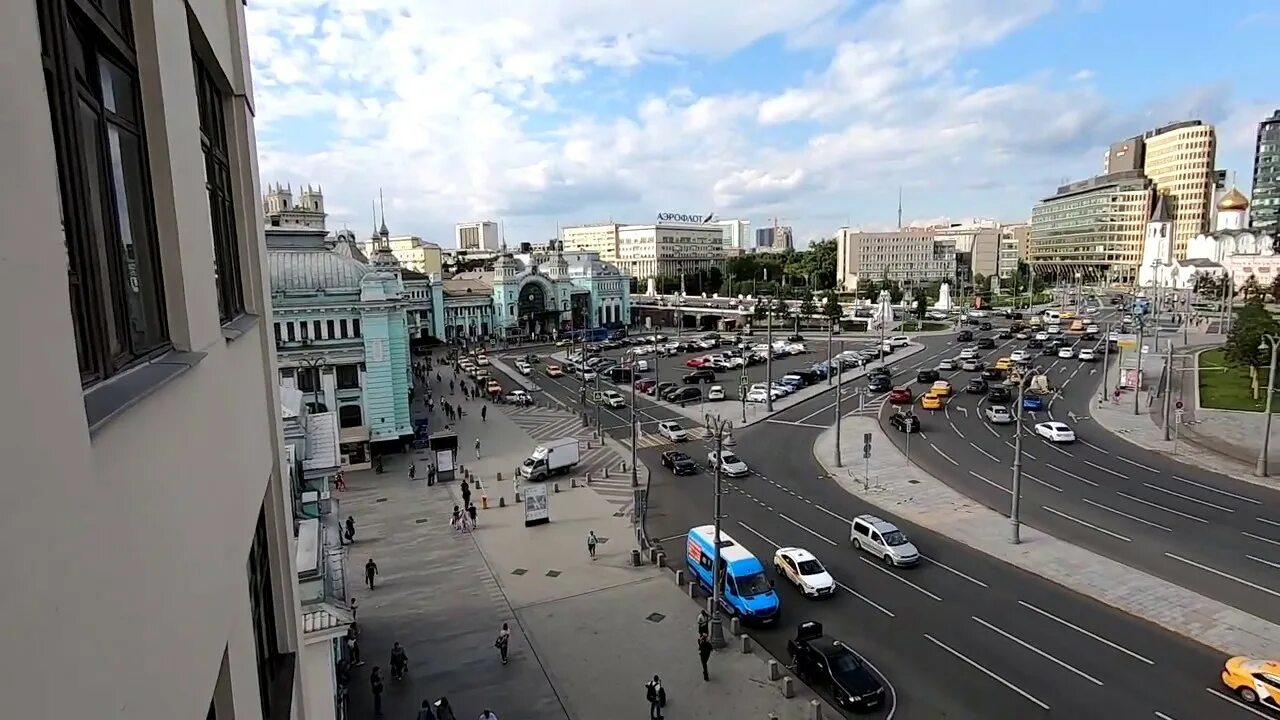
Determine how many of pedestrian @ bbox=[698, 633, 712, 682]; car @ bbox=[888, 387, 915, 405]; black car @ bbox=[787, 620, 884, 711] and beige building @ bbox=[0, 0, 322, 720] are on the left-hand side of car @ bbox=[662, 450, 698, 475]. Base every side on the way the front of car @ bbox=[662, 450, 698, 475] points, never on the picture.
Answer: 1

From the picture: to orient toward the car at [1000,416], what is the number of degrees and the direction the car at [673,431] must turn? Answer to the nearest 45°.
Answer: approximately 45° to its left

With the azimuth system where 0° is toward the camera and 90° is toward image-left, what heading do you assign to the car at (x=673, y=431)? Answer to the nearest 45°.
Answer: approximately 315°

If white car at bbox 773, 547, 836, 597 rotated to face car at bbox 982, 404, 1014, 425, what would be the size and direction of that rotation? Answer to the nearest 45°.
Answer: approximately 90° to its left

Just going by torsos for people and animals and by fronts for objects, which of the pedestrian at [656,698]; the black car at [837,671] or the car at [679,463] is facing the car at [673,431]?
the pedestrian

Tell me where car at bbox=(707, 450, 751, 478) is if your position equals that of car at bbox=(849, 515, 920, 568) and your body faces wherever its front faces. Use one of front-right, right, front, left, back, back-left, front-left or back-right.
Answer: back

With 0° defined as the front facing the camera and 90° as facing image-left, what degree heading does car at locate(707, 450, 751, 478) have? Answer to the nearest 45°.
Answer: approximately 315°

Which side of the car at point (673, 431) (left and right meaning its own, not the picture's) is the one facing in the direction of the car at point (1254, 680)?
front

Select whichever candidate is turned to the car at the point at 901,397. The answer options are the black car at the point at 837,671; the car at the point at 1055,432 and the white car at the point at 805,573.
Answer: the car at the point at 1055,432

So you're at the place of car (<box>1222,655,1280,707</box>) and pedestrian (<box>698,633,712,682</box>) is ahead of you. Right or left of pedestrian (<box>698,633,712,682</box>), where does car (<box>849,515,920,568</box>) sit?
right

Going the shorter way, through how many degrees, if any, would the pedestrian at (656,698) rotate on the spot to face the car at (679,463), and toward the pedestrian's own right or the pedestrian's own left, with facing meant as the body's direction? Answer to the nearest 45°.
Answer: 0° — they already face it
